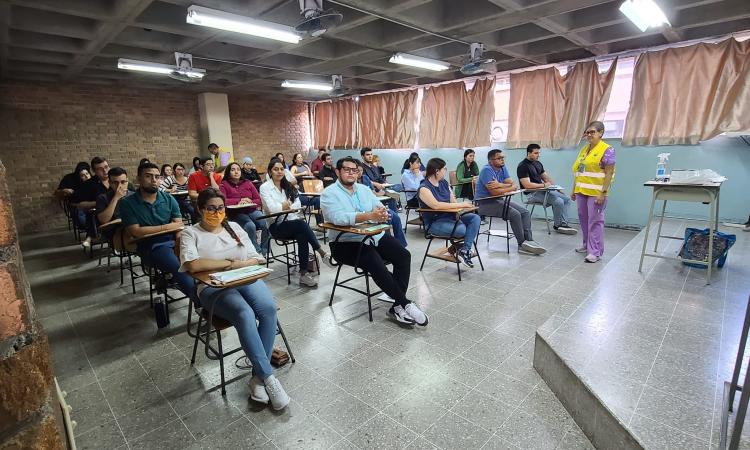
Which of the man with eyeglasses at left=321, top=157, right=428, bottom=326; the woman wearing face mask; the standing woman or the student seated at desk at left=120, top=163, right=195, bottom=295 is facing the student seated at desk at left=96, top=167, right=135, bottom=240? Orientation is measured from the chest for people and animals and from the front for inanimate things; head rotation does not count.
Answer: the standing woman

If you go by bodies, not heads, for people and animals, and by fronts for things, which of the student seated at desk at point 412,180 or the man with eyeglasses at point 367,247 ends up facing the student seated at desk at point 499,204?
the student seated at desk at point 412,180

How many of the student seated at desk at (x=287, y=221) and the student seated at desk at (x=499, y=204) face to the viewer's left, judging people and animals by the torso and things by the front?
0

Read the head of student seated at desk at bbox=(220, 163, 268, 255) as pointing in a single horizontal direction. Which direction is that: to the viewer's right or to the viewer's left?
to the viewer's right

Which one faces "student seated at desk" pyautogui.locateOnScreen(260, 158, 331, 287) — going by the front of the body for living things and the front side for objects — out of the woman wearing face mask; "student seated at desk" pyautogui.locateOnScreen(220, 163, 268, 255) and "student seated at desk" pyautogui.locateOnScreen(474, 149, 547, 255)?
"student seated at desk" pyautogui.locateOnScreen(220, 163, 268, 255)

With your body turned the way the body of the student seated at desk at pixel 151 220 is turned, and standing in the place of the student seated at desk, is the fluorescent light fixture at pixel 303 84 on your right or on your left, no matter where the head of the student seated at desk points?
on your left

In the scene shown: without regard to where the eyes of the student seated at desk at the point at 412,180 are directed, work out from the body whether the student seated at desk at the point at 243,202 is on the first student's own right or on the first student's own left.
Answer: on the first student's own right

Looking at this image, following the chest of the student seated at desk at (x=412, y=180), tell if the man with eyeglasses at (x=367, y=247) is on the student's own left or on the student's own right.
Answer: on the student's own right

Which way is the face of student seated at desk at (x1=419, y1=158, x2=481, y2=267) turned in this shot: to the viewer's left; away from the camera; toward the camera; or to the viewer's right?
to the viewer's right

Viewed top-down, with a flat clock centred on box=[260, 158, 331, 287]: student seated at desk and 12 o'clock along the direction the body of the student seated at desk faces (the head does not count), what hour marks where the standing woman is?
The standing woman is roughly at 11 o'clock from the student seated at desk.
